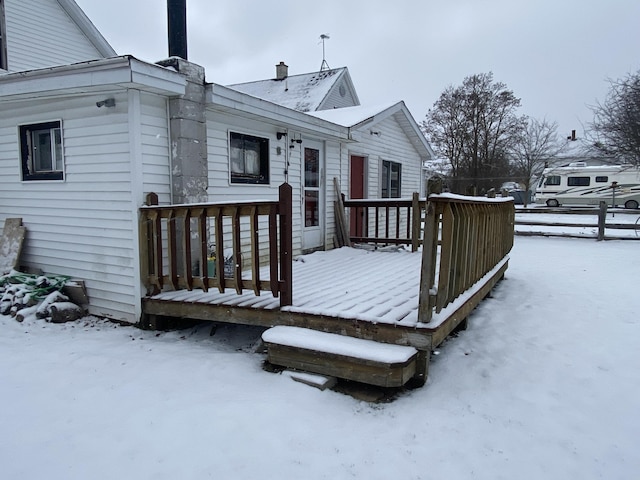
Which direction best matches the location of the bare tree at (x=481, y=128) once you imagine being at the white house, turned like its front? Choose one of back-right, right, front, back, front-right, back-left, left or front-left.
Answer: left

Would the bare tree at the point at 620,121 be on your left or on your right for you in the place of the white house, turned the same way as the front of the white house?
on your left

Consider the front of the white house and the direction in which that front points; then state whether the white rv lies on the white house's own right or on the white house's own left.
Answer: on the white house's own left

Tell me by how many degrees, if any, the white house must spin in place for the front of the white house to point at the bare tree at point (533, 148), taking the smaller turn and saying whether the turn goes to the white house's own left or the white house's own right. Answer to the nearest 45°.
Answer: approximately 90° to the white house's own left

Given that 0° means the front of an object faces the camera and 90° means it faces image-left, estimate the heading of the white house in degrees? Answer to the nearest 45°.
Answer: approximately 315°

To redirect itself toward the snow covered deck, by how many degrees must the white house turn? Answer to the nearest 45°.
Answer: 0° — it already faces it

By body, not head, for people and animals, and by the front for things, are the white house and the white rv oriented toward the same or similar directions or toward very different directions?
very different directions

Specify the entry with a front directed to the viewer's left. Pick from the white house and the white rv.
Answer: the white rv

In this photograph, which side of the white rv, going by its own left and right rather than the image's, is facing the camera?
left

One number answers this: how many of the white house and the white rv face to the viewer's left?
1
